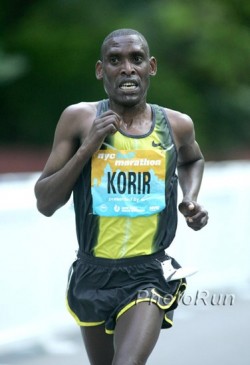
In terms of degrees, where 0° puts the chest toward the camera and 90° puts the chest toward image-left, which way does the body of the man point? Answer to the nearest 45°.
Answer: approximately 0°
